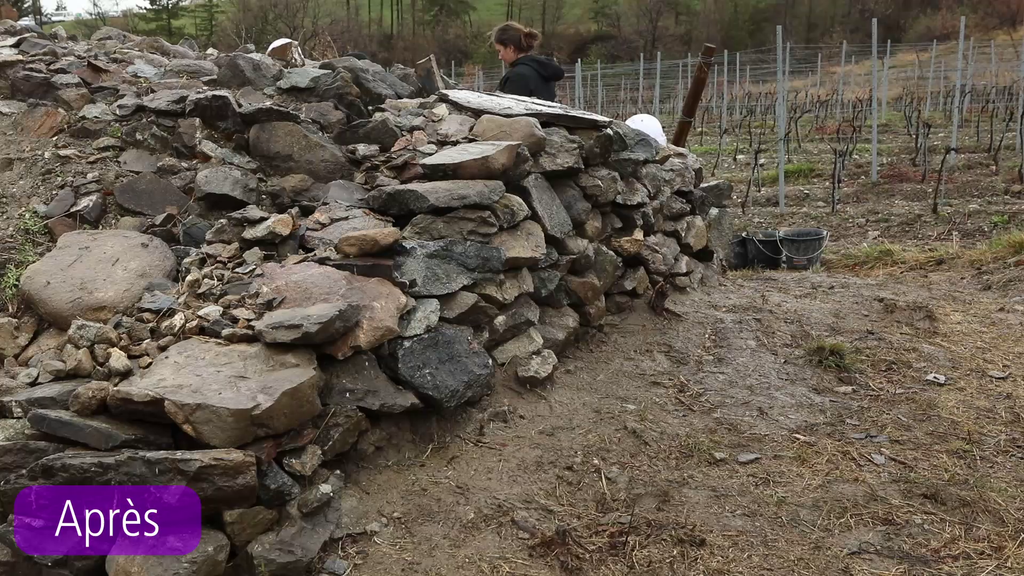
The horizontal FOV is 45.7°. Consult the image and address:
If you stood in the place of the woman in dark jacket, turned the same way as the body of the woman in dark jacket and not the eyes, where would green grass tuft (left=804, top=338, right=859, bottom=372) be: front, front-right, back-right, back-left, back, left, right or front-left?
back-left

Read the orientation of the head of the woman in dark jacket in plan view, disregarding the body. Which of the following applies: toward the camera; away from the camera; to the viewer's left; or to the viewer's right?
to the viewer's left

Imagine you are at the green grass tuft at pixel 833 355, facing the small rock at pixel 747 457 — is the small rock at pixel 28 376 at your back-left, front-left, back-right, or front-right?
front-right

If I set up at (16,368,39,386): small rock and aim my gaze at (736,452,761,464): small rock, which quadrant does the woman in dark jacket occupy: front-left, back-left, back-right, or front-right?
front-left

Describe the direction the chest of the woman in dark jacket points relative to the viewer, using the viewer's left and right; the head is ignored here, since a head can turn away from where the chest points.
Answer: facing to the left of the viewer

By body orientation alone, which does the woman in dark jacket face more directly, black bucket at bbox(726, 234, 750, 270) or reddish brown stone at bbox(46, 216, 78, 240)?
the reddish brown stone

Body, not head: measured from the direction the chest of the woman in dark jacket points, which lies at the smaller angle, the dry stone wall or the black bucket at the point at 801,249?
the dry stone wall

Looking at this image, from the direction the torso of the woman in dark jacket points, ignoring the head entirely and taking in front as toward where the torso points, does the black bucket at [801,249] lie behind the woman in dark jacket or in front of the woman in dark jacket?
behind

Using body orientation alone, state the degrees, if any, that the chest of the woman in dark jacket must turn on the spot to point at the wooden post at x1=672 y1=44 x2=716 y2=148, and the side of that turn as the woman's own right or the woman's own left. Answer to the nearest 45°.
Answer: approximately 135° to the woman's own right

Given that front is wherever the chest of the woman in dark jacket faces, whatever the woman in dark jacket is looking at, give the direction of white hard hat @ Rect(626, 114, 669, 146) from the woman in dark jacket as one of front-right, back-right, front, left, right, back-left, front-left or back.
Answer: back-right

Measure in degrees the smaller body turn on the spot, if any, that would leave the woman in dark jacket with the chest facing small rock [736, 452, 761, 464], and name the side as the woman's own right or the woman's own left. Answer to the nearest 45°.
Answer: approximately 90° to the woman's own left
